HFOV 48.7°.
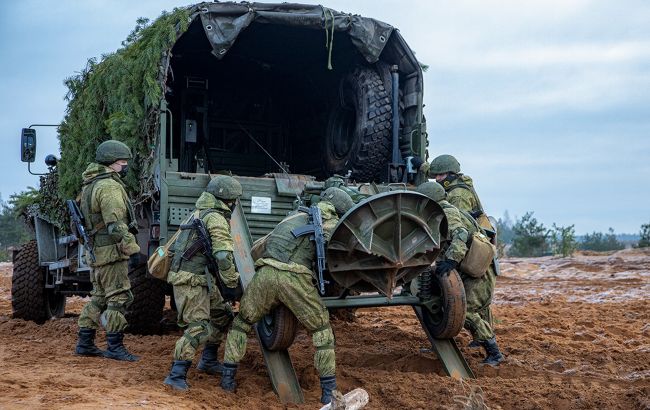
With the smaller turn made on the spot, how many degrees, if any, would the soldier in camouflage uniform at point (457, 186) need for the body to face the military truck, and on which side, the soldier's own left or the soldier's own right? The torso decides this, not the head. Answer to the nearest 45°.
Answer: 0° — they already face it

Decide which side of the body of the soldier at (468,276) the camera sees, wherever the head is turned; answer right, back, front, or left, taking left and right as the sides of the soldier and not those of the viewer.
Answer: left

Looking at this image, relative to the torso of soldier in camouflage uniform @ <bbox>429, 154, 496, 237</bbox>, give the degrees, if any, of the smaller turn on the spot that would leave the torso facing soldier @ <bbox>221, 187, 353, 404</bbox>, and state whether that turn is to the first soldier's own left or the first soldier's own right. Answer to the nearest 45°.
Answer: approximately 45° to the first soldier's own left

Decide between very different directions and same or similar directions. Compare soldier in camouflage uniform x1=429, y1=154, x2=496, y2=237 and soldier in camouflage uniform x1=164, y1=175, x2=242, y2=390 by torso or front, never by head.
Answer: very different directions

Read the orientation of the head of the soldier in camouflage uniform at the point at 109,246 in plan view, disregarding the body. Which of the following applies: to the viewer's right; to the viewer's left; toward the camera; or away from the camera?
to the viewer's right

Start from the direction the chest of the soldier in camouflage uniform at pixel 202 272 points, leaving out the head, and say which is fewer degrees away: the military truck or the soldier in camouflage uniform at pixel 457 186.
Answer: the soldier in camouflage uniform

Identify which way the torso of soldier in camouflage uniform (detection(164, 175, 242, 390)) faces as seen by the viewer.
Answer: to the viewer's right

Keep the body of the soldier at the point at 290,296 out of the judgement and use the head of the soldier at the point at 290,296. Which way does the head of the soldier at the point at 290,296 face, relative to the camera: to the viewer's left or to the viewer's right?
to the viewer's right

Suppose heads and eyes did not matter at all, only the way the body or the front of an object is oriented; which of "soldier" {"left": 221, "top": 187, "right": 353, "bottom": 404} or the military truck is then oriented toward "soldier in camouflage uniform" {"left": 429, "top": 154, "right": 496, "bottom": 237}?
the soldier

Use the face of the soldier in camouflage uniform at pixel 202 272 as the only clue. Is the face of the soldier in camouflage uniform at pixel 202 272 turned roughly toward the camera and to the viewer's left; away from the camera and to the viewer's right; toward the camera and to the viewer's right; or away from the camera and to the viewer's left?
away from the camera and to the viewer's right

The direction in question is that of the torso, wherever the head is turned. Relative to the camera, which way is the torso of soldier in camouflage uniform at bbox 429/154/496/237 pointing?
to the viewer's left

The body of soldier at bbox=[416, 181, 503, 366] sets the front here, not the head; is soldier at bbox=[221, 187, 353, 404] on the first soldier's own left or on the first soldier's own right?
on the first soldier's own left

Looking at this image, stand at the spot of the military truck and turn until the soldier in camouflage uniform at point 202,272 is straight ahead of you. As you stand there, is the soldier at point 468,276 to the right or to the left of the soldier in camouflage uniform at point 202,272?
left

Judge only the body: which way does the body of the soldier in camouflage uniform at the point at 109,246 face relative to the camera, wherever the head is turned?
to the viewer's right
